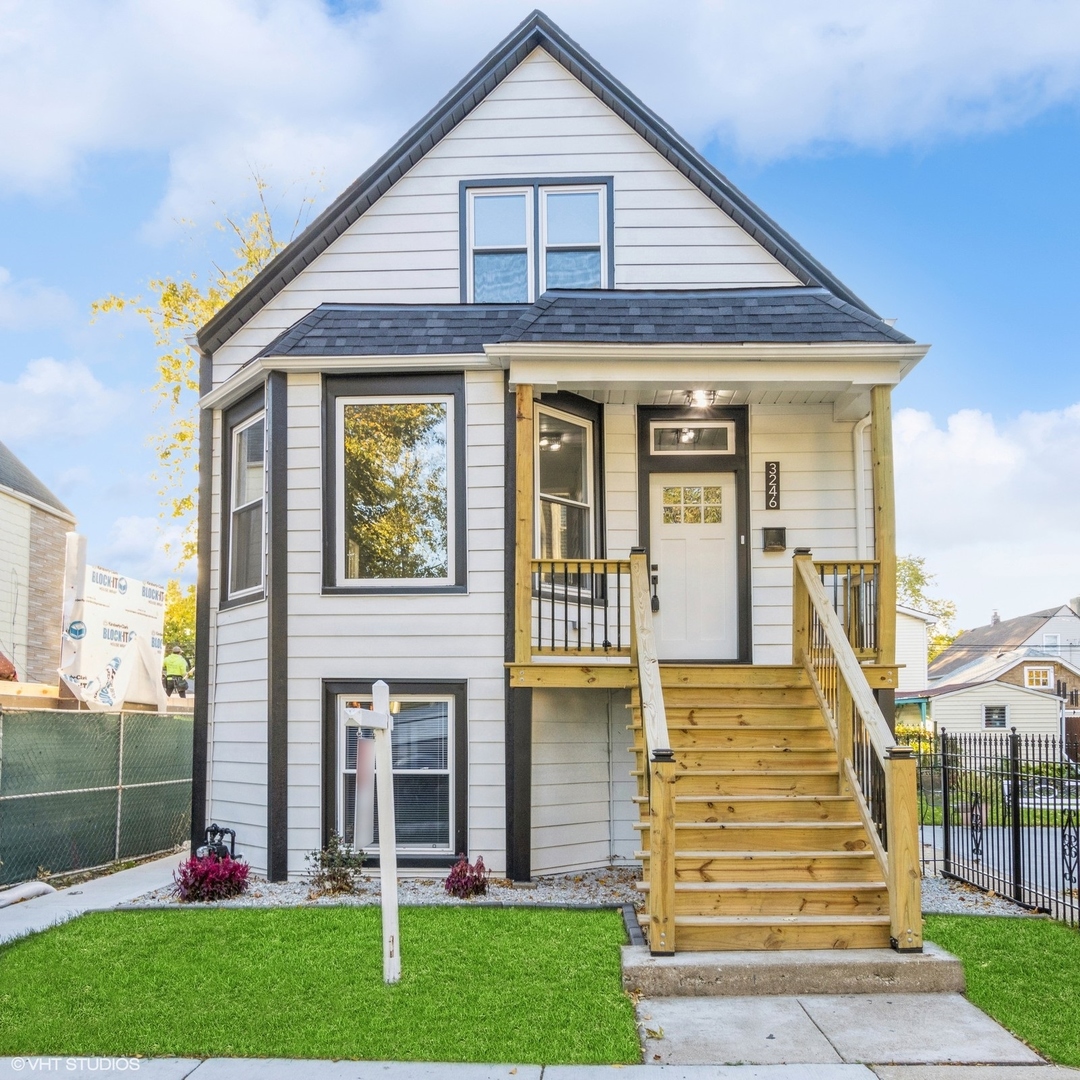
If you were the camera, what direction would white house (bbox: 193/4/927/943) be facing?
facing the viewer

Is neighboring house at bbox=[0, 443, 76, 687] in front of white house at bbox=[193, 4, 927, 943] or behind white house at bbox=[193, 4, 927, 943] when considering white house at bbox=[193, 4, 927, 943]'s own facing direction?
behind

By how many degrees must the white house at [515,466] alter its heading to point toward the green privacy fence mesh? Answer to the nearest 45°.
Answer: approximately 90° to its right

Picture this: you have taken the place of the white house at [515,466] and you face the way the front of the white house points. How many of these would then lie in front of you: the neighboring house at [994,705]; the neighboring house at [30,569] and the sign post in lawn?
1

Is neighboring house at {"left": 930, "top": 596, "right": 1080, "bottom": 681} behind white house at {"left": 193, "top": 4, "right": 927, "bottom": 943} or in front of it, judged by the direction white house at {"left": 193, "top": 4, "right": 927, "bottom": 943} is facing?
behind

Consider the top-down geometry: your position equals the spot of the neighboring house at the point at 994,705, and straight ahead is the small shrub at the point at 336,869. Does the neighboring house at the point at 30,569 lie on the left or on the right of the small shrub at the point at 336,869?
right

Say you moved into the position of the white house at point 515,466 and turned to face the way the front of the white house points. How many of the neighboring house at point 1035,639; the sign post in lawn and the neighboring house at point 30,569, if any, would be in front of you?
1

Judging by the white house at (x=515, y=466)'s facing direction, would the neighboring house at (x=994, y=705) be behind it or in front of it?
behind

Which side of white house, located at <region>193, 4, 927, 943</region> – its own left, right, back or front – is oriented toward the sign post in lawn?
front
